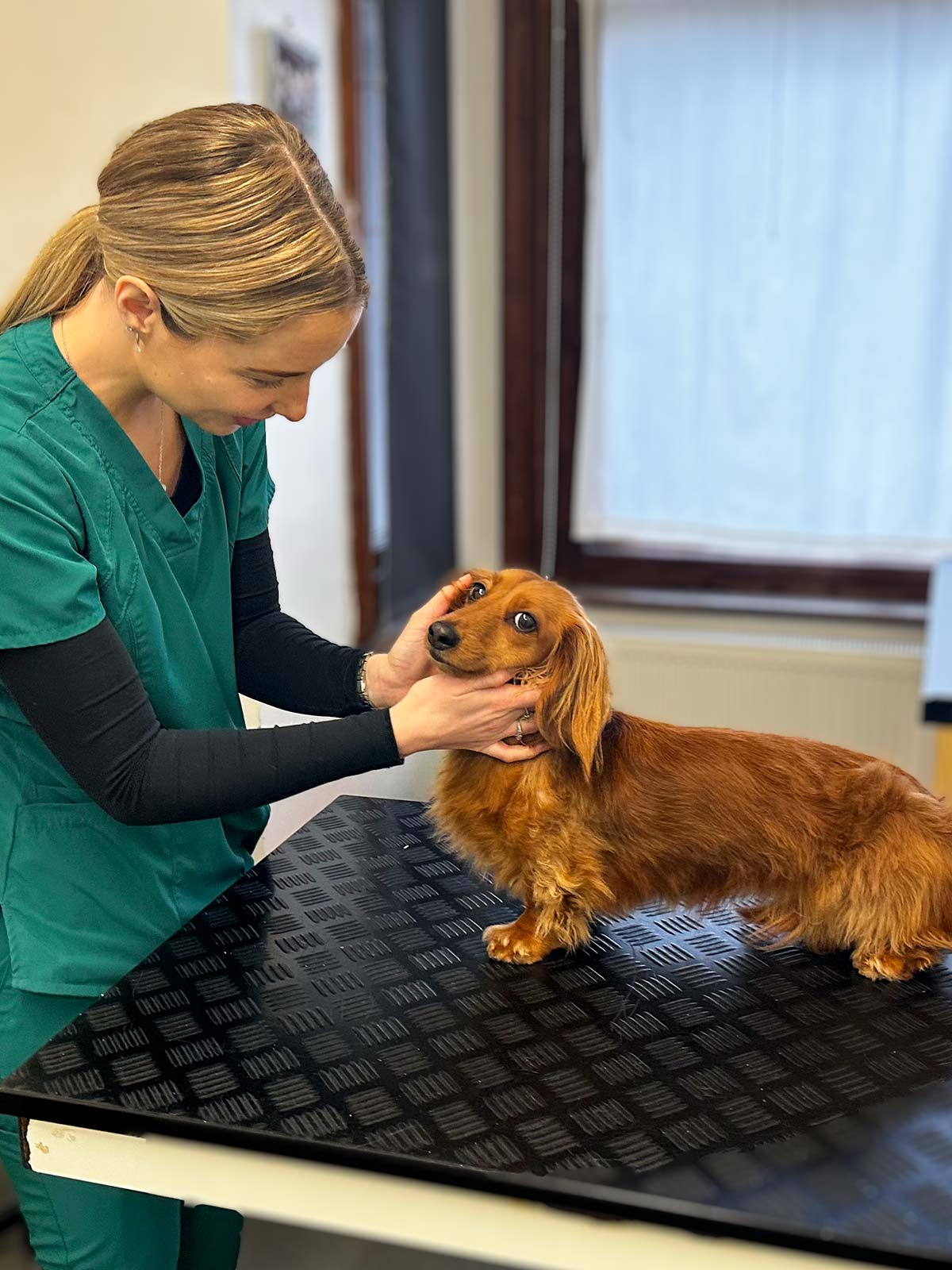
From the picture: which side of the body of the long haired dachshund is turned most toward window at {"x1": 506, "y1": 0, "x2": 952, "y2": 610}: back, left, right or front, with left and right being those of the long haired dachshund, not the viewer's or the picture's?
right

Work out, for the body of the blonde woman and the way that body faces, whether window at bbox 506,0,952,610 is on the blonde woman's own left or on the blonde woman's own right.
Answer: on the blonde woman's own left

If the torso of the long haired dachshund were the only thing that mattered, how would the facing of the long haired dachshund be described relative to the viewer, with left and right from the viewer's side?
facing to the left of the viewer

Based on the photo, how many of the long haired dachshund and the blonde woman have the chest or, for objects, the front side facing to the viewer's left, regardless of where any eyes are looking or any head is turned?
1

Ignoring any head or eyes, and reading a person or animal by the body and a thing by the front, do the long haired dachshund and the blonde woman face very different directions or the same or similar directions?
very different directions

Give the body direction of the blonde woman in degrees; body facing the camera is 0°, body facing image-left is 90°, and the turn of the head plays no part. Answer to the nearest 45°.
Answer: approximately 315°
